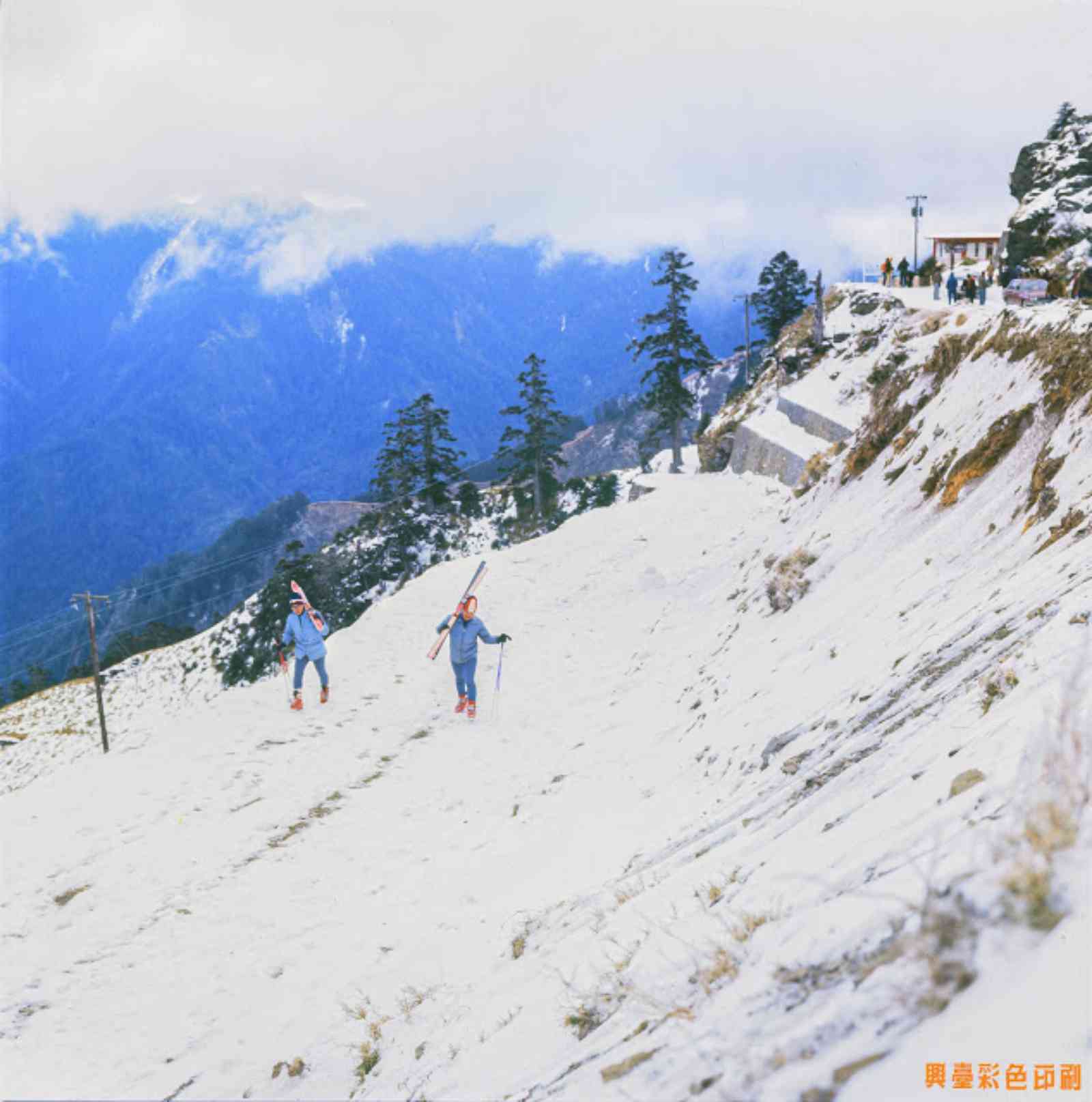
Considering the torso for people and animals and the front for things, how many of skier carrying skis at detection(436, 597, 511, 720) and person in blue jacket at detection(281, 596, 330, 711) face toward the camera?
2

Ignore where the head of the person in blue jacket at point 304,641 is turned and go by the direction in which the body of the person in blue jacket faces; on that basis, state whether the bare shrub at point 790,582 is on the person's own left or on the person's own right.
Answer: on the person's own left

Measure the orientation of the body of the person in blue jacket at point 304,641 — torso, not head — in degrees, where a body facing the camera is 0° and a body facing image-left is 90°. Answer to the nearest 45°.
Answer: approximately 0°

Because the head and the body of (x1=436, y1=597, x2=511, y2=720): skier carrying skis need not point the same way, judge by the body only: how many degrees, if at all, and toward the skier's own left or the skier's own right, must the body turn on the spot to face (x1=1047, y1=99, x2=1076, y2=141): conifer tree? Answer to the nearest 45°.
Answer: approximately 135° to the skier's own left

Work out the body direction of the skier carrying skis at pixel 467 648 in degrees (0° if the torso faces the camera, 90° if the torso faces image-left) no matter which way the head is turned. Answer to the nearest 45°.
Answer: approximately 0°
